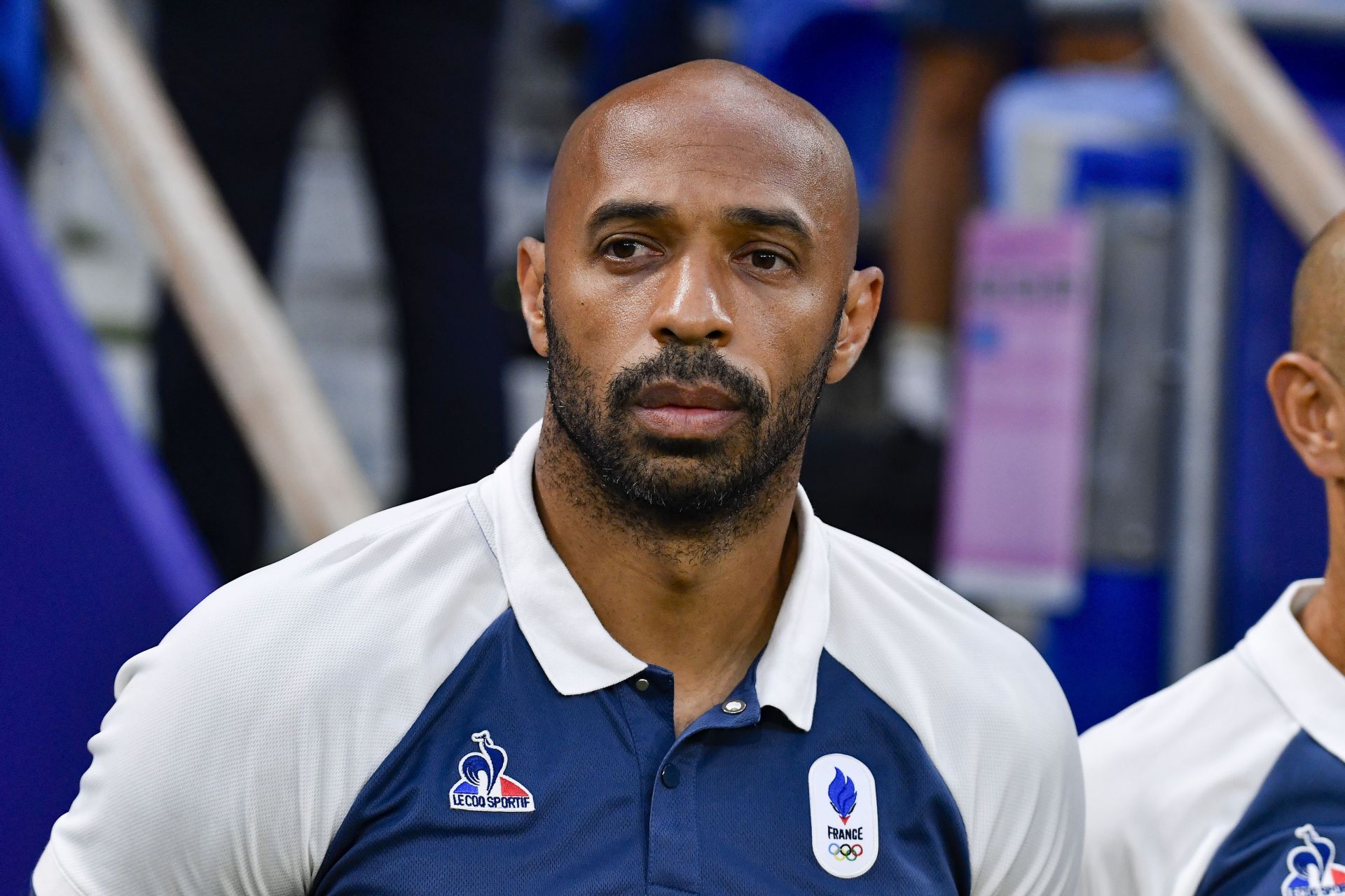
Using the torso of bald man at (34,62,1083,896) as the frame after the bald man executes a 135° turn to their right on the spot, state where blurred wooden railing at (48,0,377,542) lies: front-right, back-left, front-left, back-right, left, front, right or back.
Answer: front

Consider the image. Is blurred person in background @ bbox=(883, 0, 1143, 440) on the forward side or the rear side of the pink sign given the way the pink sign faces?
on the rear side

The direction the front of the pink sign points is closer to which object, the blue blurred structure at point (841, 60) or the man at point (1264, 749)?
the man

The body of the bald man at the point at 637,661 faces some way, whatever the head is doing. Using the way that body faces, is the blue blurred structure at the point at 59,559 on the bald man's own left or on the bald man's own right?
on the bald man's own right

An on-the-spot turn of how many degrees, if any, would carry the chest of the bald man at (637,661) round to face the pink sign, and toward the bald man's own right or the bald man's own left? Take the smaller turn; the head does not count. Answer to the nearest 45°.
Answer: approximately 135° to the bald man's own left

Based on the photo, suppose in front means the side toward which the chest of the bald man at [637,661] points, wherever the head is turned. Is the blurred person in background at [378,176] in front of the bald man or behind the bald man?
behind

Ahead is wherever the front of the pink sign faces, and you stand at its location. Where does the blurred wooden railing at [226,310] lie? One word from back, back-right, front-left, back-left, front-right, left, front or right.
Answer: front-right

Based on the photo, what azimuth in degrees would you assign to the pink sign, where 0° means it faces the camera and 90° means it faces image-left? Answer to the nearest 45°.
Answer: approximately 0°

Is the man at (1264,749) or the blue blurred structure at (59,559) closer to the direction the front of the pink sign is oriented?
the man

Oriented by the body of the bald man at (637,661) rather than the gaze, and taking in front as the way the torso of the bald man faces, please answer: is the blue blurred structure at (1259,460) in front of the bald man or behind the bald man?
behind

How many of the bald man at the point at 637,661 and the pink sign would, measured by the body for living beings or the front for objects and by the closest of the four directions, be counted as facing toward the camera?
2
